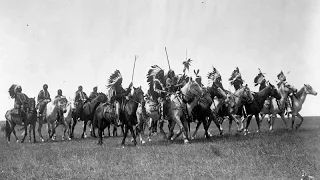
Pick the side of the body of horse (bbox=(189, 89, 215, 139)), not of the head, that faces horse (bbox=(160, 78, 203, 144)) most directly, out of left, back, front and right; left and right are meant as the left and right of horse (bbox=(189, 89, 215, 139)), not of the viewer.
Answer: right

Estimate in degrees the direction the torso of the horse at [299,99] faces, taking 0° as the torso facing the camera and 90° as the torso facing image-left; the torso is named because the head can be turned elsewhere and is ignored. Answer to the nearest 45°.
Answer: approximately 270°

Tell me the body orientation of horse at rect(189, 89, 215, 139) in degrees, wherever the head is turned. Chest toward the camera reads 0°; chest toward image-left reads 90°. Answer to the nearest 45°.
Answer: approximately 315°

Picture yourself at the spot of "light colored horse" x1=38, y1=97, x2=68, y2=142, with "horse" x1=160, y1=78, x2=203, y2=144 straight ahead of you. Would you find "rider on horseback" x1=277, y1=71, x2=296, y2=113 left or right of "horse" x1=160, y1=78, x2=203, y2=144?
left

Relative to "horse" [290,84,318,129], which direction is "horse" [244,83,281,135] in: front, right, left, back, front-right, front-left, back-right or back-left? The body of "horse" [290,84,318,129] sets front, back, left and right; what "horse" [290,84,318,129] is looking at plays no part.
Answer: back-right

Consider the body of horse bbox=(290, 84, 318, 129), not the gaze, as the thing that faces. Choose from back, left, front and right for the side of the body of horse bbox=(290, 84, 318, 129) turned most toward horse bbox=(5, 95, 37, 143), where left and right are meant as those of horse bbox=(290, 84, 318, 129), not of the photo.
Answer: back

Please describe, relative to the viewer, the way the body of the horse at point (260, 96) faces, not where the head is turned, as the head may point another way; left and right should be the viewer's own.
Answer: facing to the right of the viewer

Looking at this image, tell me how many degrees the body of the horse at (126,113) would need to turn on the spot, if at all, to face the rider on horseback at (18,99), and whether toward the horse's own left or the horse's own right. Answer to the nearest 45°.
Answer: approximately 180°

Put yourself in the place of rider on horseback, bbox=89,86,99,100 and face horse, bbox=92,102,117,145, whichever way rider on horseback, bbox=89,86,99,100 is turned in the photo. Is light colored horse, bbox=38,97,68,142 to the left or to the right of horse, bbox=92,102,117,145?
right

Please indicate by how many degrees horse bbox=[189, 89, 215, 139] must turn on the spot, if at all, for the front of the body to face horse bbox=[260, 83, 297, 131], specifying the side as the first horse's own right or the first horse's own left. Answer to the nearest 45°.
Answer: approximately 90° to the first horse's own left
